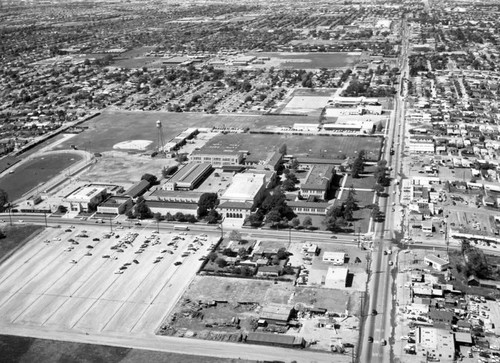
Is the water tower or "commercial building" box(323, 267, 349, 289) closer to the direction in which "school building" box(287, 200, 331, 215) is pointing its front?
the commercial building

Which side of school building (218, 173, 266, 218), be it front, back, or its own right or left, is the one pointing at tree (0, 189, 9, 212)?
right

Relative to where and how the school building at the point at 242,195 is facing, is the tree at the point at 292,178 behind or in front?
behind

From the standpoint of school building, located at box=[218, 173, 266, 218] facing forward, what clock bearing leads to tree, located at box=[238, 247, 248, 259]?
The tree is roughly at 12 o'clock from the school building.

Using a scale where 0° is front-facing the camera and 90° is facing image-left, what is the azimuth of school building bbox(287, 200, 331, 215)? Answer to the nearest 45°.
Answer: approximately 0°

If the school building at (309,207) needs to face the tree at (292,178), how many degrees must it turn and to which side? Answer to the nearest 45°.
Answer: approximately 180°

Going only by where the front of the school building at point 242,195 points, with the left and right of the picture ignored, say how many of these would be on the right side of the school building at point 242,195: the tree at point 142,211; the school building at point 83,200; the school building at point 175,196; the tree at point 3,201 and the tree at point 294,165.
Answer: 4

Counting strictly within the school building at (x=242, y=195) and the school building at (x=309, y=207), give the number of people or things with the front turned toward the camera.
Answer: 2

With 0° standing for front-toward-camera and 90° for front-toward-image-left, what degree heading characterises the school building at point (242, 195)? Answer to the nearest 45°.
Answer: approximately 0°

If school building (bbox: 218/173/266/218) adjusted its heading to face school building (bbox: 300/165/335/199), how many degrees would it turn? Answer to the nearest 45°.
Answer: approximately 90° to its left

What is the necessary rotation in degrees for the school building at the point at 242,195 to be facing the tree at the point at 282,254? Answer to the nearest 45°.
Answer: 0° — it already faces it

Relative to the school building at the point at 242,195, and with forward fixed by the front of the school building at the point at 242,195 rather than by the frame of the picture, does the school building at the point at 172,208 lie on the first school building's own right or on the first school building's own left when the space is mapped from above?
on the first school building's own right

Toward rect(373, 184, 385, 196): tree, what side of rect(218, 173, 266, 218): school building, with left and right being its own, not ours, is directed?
left

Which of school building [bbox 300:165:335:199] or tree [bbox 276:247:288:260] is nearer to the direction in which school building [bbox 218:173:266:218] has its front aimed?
the tree
